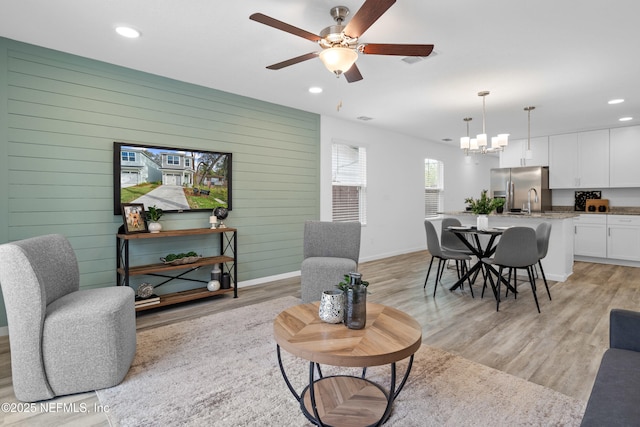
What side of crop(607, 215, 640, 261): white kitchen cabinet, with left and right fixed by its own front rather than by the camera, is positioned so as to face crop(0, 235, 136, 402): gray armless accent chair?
front

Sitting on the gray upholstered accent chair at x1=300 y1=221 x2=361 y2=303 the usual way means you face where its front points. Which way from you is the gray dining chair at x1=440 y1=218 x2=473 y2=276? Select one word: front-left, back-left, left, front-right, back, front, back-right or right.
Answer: back-left

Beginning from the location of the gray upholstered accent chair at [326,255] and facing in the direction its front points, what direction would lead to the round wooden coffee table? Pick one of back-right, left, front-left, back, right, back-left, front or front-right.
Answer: front

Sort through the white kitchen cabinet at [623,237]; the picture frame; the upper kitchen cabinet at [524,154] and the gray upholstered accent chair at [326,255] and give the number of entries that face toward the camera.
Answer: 4

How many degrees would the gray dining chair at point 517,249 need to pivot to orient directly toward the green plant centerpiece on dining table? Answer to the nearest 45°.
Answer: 0° — it already faces it

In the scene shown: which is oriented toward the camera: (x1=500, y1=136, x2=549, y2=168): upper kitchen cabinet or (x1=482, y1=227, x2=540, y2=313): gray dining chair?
the upper kitchen cabinet

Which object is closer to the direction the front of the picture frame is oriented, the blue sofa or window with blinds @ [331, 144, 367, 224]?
the blue sofa

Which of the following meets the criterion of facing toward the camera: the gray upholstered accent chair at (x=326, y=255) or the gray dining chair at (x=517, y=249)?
the gray upholstered accent chair

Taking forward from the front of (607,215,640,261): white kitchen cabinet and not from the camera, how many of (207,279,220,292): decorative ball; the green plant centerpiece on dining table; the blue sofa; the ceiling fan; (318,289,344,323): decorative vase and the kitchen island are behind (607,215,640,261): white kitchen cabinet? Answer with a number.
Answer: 0

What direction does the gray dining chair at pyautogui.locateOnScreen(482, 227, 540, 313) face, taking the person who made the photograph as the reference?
facing away from the viewer and to the left of the viewer

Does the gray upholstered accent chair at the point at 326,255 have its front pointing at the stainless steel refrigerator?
no

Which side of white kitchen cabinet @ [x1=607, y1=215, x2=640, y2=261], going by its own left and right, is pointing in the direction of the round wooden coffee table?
front

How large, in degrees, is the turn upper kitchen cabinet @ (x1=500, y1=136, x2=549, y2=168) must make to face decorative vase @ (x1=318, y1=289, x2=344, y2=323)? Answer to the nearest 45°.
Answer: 0° — it already faces it

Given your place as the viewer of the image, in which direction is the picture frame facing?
facing the viewer

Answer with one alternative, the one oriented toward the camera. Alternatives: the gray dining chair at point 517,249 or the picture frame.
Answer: the picture frame

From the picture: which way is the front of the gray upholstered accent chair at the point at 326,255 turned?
toward the camera

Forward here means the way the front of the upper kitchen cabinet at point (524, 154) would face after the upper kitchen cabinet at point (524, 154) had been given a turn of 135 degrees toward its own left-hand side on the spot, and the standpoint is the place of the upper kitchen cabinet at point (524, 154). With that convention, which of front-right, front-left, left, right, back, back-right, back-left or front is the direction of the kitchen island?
back-right
